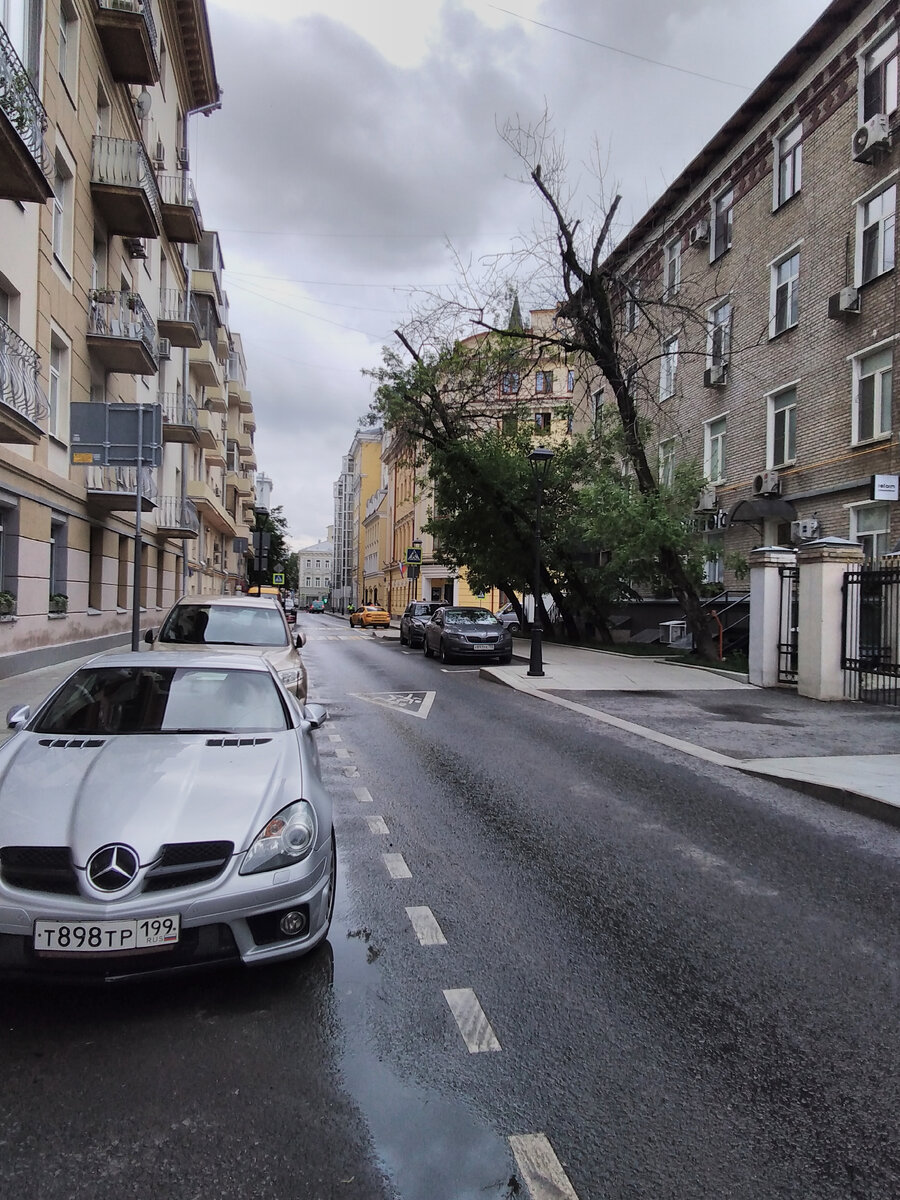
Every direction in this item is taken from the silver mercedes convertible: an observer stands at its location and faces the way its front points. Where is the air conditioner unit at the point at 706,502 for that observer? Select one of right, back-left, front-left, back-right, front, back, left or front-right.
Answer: back-left

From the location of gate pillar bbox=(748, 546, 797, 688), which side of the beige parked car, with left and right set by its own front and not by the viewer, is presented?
left

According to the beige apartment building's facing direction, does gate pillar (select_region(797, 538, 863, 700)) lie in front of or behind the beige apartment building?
in front

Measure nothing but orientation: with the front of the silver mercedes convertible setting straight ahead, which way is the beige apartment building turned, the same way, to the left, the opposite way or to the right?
to the left

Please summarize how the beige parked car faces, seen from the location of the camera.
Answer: facing the viewer

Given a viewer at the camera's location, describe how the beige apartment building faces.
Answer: facing to the right of the viewer

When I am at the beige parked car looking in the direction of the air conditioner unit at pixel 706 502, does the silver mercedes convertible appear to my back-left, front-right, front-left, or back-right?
back-right

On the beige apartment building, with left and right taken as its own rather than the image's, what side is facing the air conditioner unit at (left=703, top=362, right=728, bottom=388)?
front

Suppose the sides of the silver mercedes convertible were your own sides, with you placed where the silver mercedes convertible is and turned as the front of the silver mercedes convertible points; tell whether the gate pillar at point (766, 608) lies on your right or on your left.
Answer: on your left

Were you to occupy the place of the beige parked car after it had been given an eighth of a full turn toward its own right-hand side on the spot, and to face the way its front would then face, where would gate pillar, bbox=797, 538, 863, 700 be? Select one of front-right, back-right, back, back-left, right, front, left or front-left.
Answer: back-left

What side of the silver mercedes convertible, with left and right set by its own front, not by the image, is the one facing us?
front

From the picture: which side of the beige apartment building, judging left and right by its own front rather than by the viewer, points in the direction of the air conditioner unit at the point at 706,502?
front

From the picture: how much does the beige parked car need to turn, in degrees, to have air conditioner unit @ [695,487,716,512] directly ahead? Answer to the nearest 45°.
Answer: approximately 135° to its left

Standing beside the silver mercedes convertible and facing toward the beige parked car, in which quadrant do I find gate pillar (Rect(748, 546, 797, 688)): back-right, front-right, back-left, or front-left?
front-right

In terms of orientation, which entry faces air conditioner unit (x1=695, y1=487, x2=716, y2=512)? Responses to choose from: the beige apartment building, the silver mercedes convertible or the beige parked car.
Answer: the beige apartment building

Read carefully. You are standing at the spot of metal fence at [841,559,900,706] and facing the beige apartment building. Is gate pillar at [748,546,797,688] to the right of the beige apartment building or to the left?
right
